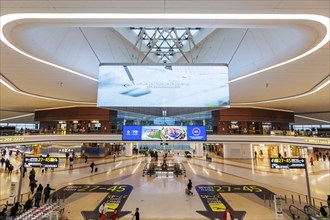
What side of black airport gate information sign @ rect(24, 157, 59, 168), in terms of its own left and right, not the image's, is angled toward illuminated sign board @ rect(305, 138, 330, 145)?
left

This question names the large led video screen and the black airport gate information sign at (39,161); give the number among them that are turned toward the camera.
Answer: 2

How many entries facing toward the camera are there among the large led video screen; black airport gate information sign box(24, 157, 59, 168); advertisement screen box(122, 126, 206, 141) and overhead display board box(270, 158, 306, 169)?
4

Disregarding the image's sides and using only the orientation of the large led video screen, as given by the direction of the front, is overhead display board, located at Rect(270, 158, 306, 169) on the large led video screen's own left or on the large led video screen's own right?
on the large led video screen's own left

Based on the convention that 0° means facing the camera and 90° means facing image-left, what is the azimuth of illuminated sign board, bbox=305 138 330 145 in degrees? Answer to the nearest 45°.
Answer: approximately 0°

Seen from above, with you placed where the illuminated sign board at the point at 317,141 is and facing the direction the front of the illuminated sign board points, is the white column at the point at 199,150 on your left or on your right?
on your right
